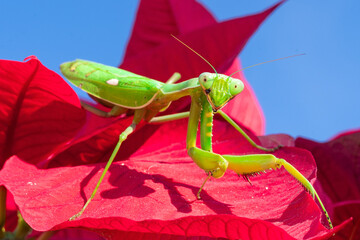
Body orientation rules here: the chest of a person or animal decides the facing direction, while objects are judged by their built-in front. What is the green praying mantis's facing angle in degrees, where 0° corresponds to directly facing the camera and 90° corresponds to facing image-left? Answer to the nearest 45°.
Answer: approximately 315°
